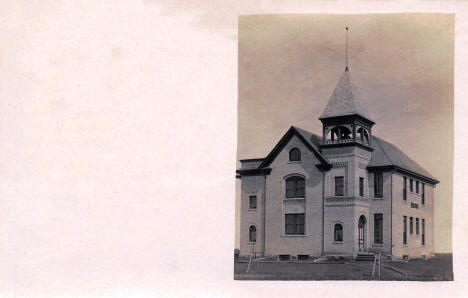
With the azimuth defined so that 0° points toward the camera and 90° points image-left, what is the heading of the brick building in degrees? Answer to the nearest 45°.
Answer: approximately 315°
